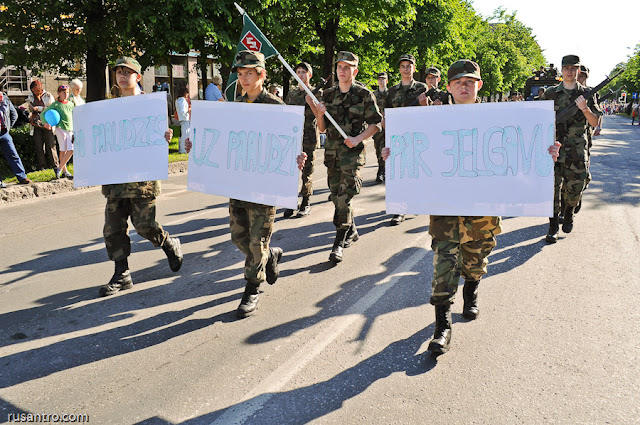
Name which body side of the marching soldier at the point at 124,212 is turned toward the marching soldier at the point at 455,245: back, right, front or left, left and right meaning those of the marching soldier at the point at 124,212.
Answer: left

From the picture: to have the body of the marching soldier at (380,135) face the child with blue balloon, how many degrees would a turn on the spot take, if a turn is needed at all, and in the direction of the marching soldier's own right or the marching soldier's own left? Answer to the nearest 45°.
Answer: approximately 90° to the marching soldier's own right

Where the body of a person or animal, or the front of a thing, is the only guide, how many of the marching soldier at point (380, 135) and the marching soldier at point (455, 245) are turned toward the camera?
2

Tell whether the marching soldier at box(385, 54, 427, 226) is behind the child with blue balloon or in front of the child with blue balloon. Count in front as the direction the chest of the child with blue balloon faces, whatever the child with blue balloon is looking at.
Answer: in front

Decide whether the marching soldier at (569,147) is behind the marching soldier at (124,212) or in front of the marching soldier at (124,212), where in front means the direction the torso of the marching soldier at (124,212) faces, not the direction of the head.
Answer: behind

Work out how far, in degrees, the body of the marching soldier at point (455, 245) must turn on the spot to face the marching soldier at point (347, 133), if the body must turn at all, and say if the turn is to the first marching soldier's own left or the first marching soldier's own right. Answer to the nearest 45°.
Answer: approximately 135° to the first marching soldier's own right

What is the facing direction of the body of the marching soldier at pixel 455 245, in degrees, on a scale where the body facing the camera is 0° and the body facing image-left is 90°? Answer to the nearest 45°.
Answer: approximately 0°
